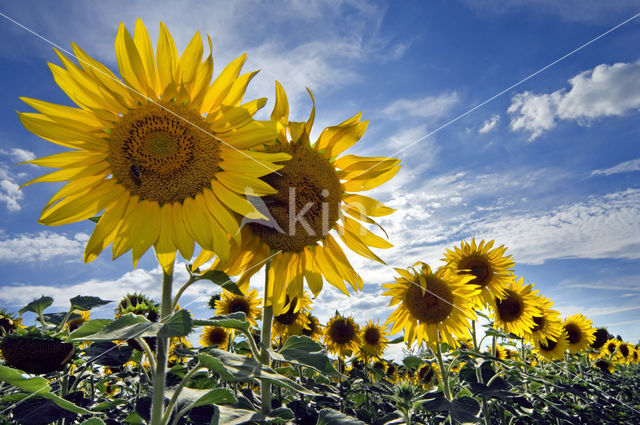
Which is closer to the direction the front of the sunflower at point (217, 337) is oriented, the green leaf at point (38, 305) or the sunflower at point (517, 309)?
the green leaf

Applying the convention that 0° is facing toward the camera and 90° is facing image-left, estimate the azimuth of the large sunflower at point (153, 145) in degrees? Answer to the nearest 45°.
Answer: approximately 0°

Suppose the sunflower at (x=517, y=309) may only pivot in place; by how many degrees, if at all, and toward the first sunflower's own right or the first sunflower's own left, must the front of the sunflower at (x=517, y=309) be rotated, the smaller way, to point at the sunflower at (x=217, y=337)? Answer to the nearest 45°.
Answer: approximately 45° to the first sunflower's own right

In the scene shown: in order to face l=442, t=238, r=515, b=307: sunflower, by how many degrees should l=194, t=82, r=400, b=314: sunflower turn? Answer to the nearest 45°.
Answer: approximately 135° to its left

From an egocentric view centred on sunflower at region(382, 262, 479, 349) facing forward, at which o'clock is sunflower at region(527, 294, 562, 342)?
sunflower at region(527, 294, 562, 342) is roughly at 7 o'clock from sunflower at region(382, 262, 479, 349).

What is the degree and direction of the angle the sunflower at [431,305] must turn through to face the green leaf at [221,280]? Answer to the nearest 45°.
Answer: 0° — it already faces it

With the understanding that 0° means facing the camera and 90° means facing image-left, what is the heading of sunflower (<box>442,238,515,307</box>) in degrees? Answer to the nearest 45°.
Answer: approximately 0°

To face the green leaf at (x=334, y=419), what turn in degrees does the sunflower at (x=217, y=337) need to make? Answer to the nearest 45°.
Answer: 0° — it already faces it
